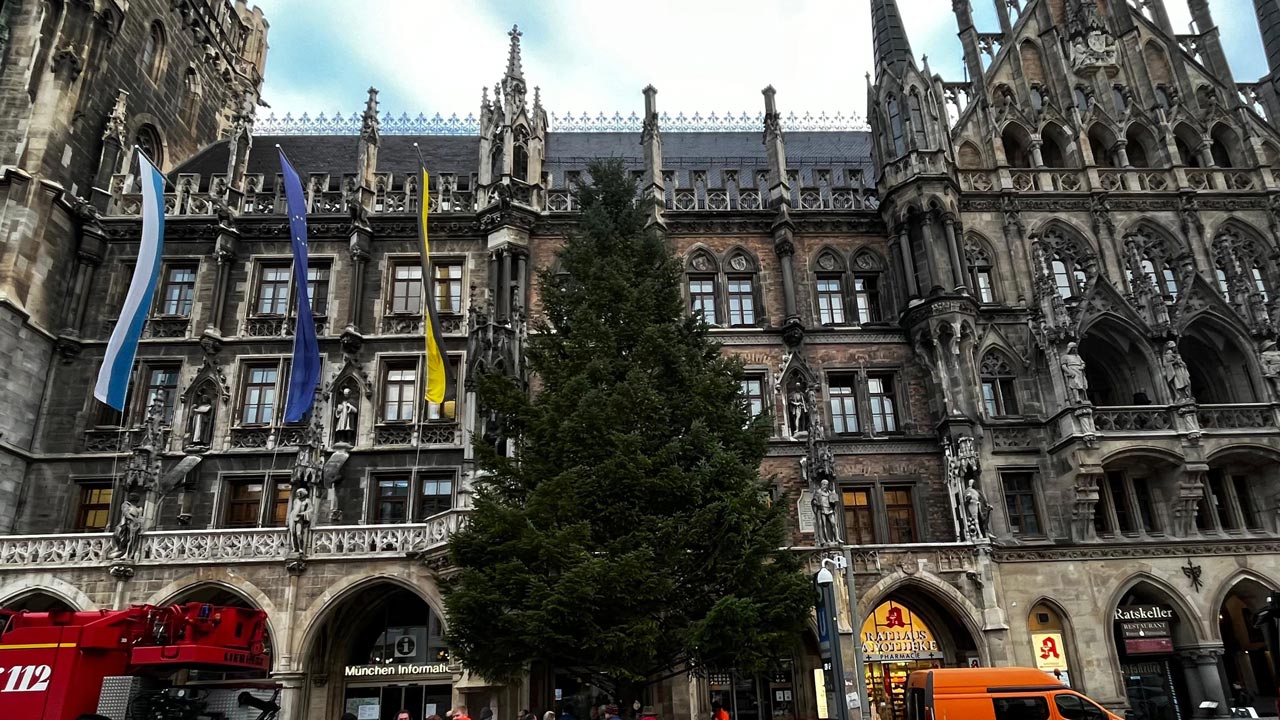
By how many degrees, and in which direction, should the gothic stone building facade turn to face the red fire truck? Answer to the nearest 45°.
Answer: approximately 45° to its right

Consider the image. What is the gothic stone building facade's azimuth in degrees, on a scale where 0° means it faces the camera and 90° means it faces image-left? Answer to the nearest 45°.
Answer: approximately 0°
